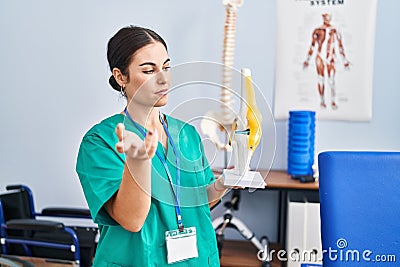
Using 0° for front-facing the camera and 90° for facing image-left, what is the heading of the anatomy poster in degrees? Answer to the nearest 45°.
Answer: approximately 0°

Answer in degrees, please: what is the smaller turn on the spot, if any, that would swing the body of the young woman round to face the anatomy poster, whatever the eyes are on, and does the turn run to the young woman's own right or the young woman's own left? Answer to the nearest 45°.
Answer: approximately 90° to the young woman's own left

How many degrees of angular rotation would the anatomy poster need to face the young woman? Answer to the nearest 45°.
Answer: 0° — it already faces them

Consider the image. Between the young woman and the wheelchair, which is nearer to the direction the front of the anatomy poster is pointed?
the young woman

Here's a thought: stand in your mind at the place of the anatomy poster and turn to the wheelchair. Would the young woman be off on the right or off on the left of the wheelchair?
left

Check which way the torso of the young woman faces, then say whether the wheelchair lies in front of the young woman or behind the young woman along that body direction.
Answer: behind

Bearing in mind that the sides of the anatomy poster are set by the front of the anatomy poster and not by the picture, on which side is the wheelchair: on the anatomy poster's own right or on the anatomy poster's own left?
on the anatomy poster's own right

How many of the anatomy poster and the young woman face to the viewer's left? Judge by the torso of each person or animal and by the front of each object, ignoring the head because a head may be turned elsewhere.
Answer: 0

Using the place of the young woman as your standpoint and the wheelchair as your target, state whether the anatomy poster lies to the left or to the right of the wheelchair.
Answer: right

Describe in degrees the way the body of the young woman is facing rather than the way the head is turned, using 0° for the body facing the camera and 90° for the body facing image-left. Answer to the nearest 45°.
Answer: approximately 315°
